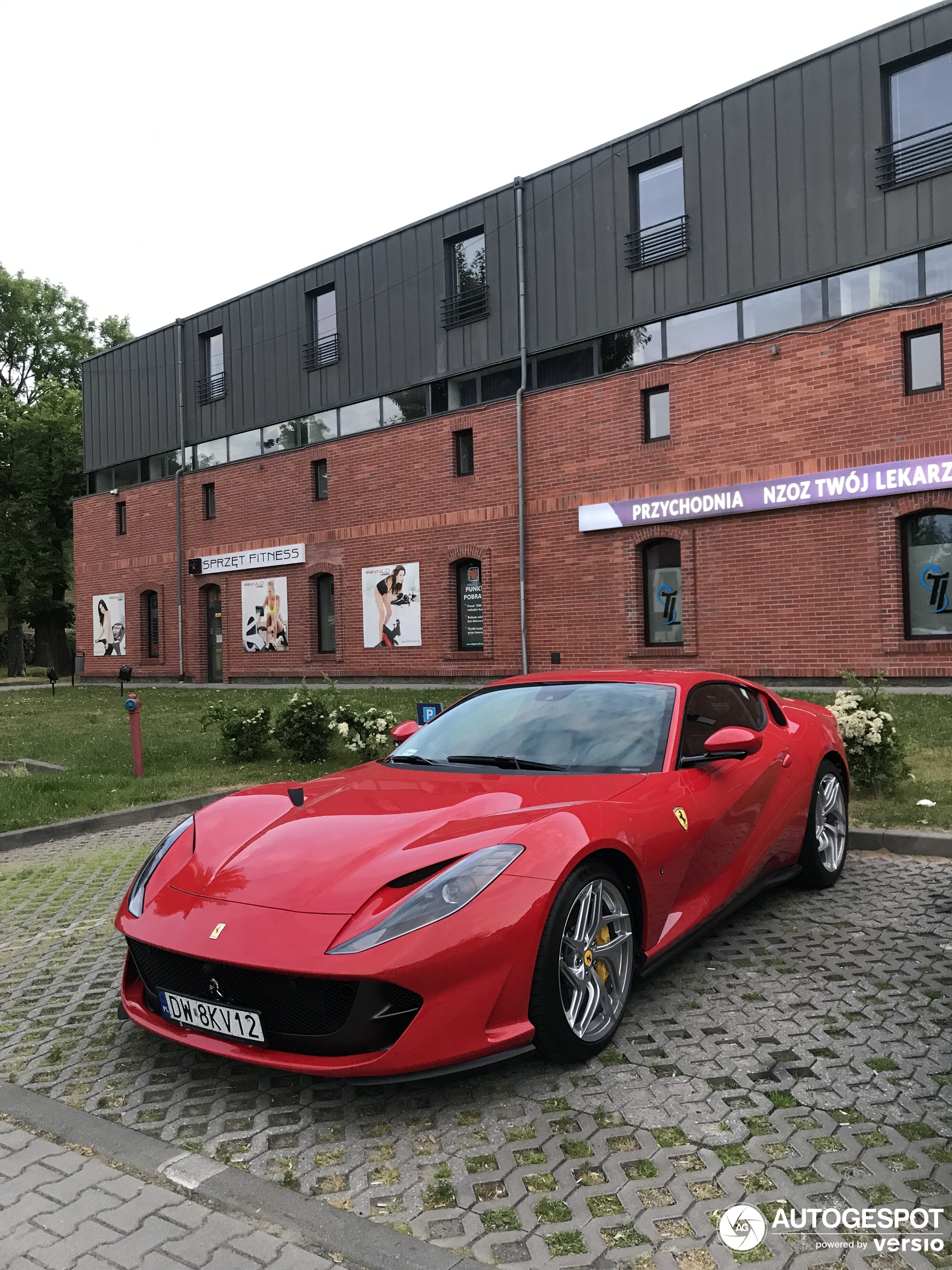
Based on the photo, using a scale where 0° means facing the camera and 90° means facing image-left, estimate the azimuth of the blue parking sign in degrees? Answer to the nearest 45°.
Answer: approximately 0°

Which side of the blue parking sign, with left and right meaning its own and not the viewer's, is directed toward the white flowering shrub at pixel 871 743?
left

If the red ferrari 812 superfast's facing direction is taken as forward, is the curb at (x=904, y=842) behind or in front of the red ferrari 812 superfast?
behind

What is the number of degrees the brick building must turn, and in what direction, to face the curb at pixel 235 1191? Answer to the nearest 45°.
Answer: approximately 45° to its left

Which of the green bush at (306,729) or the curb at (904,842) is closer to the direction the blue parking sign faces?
the curb

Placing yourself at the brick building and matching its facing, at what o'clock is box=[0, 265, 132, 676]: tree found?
The tree is roughly at 3 o'clock from the brick building.

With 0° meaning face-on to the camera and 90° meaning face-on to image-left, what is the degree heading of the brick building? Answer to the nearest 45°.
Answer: approximately 45°

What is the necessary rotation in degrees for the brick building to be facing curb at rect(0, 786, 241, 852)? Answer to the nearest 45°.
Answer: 0° — it already faces it

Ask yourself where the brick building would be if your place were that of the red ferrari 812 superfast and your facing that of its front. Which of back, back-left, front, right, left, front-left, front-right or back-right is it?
back-right

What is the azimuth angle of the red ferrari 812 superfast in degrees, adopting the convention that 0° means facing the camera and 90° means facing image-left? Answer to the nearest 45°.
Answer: approximately 45°

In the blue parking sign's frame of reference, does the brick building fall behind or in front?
behind
